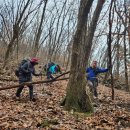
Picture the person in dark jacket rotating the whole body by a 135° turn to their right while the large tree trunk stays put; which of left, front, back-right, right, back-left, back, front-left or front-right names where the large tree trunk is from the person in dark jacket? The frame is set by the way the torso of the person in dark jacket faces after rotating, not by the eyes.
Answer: left

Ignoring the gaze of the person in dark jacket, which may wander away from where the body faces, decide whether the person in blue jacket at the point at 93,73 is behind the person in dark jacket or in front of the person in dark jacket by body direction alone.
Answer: in front

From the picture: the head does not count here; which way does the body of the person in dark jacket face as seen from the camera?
to the viewer's right
